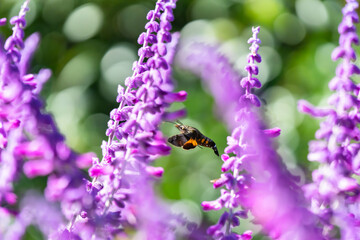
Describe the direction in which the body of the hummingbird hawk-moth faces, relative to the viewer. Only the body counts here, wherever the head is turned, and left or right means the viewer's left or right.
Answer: facing to the left of the viewer
